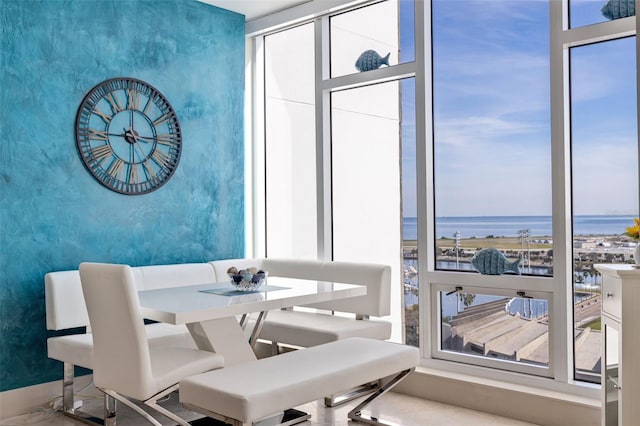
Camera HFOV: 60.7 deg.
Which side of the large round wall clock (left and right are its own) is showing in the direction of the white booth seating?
front

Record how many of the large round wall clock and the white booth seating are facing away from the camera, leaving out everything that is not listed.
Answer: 0

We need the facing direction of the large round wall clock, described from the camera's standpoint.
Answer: facing the viewer and to the right of the viewer

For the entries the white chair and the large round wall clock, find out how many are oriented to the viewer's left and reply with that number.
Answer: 0

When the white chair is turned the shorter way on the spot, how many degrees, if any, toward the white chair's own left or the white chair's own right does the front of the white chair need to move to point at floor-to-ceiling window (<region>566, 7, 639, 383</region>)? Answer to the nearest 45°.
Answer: approximately 45° to the white chair's own right

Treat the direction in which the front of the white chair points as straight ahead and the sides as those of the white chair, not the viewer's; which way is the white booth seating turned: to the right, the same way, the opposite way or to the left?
the opposite way

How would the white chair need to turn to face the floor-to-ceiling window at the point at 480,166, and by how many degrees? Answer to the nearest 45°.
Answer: approximately 45° to its right

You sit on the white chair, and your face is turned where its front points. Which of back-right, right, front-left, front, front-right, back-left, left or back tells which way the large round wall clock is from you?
front-left

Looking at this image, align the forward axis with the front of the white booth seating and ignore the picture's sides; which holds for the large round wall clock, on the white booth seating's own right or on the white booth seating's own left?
on the white booth seating's own right

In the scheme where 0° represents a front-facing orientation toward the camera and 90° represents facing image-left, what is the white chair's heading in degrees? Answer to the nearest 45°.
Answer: approximately 225°

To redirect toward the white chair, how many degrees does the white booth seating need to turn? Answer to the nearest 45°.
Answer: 0° — it already faces it

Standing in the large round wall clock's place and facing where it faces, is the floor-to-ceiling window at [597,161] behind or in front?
in front

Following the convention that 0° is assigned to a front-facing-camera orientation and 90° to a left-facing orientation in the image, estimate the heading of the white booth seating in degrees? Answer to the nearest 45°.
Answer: approximately 45°
